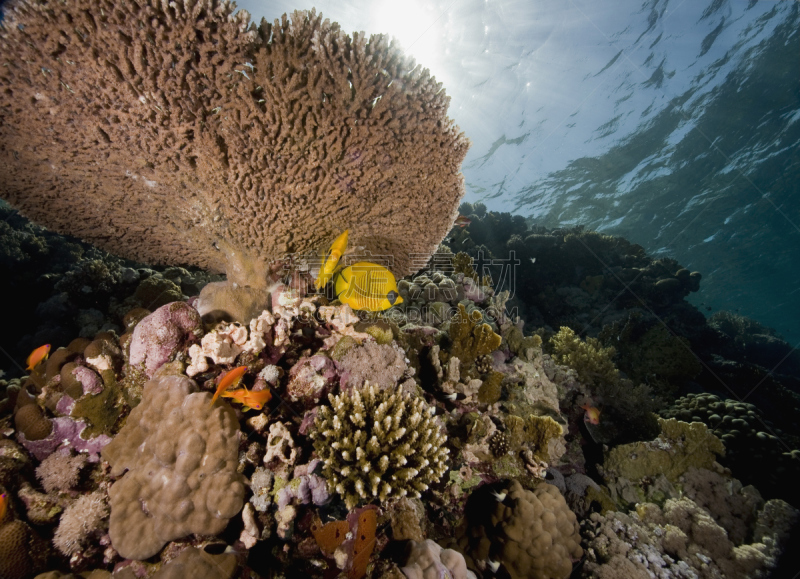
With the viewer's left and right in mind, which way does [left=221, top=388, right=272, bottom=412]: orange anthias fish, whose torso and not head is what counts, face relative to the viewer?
facing to the right of the viewer

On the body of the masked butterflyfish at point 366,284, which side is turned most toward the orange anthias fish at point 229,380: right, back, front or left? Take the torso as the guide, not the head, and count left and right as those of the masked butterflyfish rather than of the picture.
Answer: back

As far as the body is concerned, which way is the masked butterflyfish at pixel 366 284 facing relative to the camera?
to the viewer's right

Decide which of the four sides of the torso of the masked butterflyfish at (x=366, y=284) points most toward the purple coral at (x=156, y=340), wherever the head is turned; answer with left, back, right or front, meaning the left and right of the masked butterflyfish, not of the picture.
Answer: back

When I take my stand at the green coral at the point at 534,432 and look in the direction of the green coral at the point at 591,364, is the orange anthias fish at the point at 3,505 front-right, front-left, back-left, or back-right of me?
back-left

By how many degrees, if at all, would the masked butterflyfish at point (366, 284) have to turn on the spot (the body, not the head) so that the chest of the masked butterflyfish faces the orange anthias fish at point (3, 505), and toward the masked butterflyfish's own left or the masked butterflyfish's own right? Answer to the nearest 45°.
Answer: approximately 180°

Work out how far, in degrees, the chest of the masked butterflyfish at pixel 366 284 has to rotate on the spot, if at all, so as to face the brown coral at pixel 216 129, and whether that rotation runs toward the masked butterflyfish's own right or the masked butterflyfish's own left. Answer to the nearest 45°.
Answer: approximately 135° to the masked butterflyfish's own right

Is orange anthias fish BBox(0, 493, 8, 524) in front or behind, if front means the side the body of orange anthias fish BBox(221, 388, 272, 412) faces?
behind

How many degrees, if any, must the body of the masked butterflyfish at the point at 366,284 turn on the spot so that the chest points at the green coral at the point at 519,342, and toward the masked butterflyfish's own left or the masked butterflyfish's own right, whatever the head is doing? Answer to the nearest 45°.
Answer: approximately 45° to the masked butterflyfish's own left

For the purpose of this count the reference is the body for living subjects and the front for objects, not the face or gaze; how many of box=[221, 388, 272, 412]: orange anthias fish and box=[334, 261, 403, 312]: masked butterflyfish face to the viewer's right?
2
